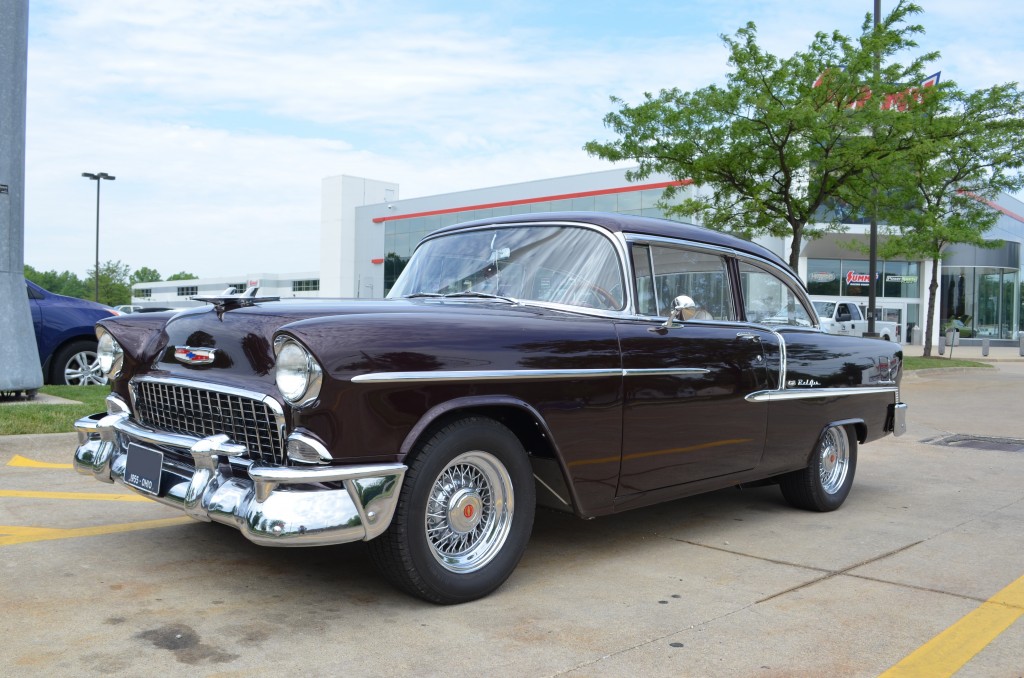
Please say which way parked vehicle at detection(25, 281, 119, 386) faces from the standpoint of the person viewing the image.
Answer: facing to the right of the viewer

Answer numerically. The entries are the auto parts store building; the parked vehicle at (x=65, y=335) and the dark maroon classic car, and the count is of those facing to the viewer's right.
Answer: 1

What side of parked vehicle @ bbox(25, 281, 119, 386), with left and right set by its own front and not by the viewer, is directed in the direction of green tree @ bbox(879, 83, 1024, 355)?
front

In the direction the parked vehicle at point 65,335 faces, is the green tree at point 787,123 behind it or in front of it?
in front

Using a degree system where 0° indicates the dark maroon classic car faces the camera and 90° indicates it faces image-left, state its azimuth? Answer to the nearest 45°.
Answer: approximately 45°

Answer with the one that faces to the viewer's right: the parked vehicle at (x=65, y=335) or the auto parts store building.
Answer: the parked vehicle

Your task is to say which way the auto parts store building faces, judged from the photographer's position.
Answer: facing the viewer and to the left of the viewer

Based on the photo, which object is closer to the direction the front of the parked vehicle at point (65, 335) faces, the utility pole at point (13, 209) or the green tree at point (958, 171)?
the green tree

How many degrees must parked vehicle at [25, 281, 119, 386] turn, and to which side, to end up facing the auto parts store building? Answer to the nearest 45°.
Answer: approximately 45° to its left

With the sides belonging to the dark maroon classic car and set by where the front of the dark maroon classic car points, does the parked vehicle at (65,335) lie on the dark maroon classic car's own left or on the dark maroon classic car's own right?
on the dark maroon classic car's own right

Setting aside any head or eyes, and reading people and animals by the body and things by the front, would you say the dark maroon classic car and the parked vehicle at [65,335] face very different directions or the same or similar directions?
very different directions

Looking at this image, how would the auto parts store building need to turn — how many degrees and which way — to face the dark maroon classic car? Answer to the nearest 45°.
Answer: approximately 45° to its left
